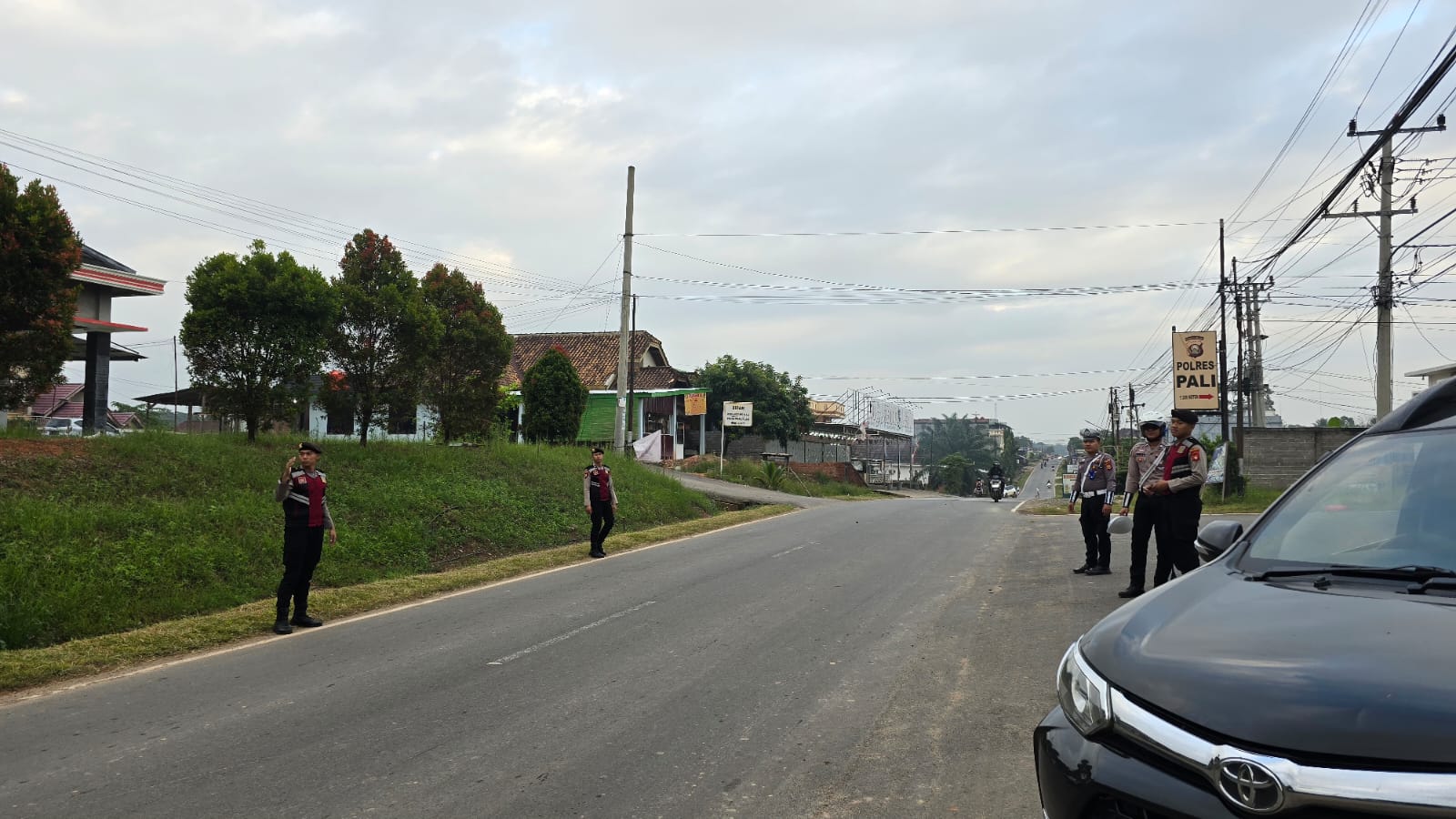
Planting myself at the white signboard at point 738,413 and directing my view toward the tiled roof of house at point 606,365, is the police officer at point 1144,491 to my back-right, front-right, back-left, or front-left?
back-left

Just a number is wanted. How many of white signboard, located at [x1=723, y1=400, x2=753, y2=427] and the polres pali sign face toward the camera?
2

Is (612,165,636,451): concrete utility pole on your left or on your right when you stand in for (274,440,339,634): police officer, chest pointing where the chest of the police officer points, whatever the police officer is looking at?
on your left

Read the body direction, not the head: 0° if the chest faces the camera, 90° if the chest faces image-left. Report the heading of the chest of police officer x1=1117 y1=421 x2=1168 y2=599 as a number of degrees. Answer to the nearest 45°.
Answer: approximately 45°

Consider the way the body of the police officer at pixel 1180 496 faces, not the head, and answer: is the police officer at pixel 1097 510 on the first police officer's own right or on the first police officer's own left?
on the first police officer's own right
